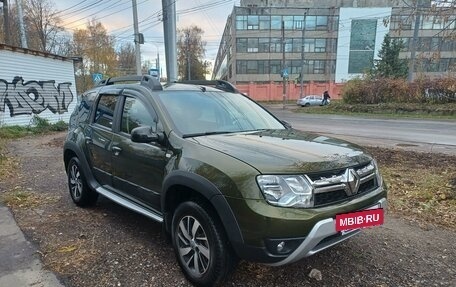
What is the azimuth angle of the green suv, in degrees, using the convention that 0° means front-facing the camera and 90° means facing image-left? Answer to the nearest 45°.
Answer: approximately 315°

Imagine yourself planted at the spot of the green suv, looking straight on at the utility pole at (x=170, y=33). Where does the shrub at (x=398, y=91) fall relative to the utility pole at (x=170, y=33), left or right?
right

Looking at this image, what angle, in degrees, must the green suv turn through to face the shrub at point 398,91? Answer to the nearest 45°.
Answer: approximately 90° to its left

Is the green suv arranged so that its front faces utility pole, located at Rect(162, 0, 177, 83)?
no
